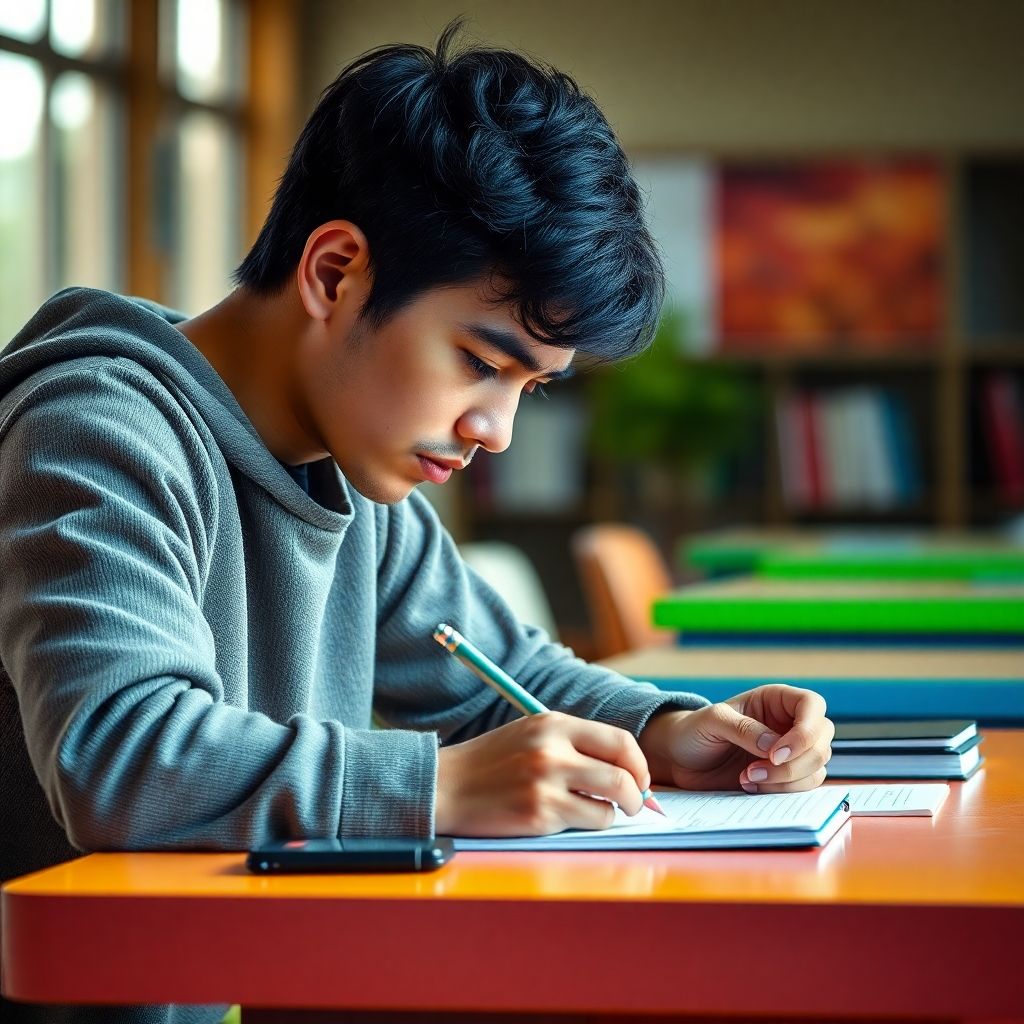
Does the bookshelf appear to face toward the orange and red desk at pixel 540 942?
yes

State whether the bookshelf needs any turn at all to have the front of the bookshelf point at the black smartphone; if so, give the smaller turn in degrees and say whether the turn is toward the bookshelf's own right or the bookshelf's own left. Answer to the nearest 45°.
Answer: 0° — it already faces it

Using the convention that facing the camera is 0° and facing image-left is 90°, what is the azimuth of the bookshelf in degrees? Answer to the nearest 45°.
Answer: approximately 0°
